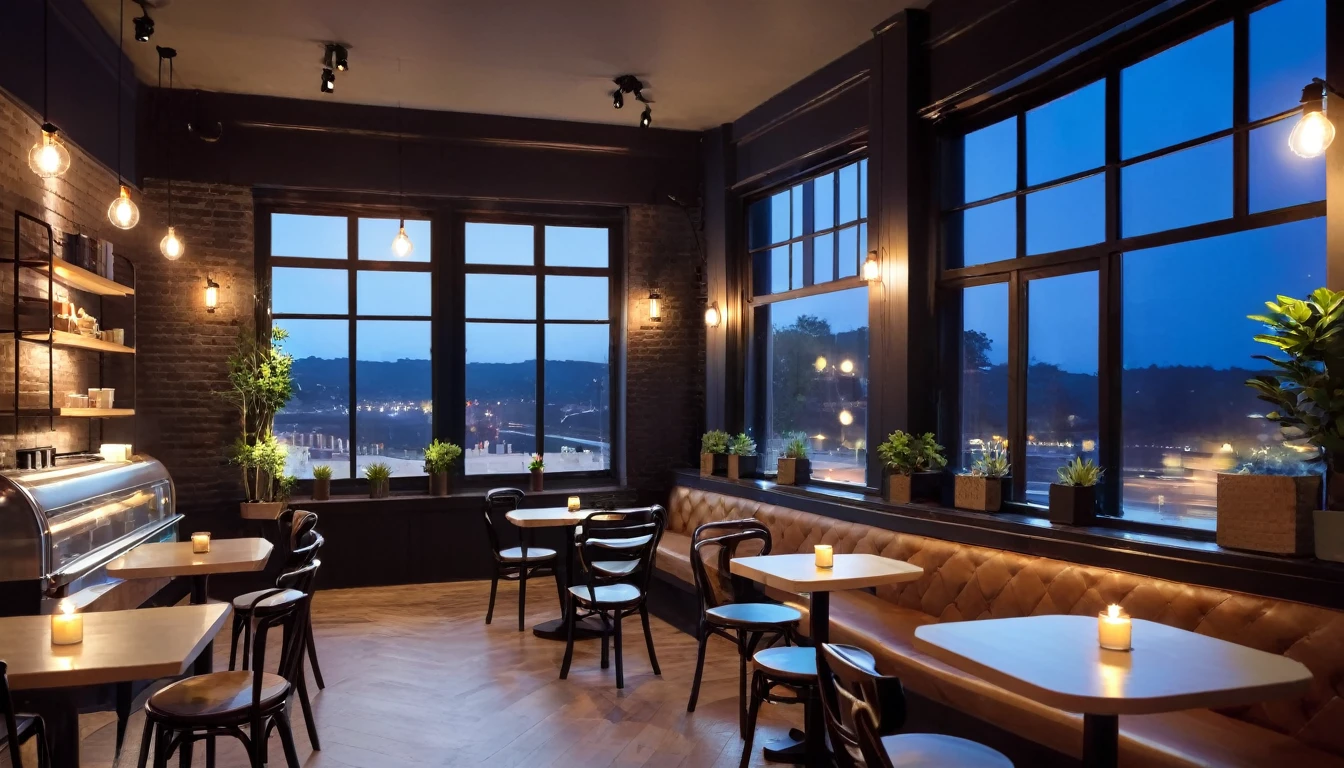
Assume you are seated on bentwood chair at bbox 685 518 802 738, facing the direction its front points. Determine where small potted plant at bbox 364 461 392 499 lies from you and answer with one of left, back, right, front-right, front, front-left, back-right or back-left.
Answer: back

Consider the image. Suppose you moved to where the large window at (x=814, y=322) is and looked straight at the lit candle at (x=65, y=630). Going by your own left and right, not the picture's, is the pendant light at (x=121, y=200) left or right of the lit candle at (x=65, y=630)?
right

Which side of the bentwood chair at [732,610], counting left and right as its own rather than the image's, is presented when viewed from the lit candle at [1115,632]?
front

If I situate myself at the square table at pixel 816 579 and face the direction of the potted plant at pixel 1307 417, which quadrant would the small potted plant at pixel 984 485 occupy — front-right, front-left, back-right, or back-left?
front-left

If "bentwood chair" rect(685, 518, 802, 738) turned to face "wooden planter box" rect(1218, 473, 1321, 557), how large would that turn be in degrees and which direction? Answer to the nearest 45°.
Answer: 0° — it already faces it

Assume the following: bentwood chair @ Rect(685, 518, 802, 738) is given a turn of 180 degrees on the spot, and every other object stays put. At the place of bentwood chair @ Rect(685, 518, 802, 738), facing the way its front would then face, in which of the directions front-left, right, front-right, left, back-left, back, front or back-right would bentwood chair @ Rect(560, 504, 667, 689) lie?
front

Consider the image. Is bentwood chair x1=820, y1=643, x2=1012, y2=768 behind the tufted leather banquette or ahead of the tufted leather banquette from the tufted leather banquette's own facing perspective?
ahead

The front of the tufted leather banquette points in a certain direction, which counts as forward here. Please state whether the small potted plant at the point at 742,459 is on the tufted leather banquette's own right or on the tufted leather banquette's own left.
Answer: on the tufted leather banquette's own right

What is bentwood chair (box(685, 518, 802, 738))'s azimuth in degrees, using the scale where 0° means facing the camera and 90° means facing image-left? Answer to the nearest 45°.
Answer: approximately 315°

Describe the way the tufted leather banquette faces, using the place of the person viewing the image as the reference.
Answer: facing the viewer and to the left of the viewer

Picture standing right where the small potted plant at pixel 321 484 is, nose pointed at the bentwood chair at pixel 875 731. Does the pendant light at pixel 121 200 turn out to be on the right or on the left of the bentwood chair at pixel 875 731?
right

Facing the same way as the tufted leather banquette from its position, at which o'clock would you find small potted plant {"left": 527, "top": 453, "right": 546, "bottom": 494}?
The small potted plant is roughly at 3 o'clock from the tufted leather banquette.

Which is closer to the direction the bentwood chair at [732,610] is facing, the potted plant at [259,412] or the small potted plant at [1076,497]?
the small potted plant

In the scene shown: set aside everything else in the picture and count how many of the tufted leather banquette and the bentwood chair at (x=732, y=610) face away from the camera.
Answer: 0

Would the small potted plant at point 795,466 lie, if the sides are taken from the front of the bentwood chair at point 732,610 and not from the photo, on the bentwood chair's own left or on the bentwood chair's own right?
on the bentwood chair's own left

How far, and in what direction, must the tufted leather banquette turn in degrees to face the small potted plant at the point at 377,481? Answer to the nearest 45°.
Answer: approximately 90° to its right
